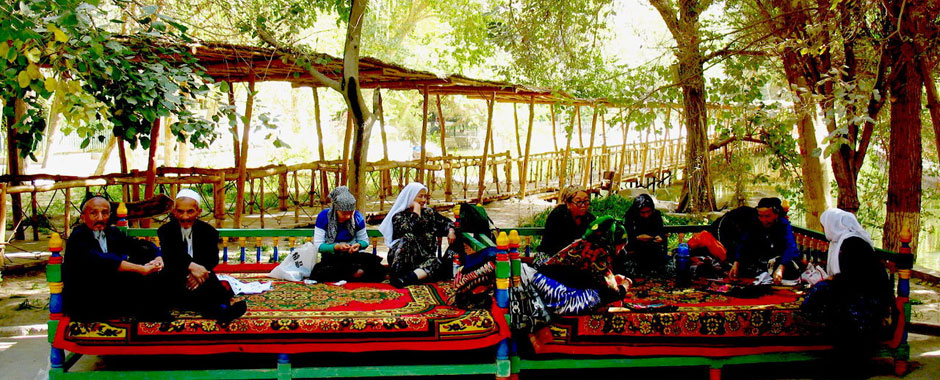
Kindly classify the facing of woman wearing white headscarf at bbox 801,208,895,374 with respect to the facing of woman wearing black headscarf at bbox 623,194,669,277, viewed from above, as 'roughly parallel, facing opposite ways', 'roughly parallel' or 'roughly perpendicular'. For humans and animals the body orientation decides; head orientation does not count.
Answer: roughly perpendicular

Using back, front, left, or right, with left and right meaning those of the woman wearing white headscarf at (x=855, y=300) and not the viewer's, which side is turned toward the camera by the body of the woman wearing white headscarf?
left

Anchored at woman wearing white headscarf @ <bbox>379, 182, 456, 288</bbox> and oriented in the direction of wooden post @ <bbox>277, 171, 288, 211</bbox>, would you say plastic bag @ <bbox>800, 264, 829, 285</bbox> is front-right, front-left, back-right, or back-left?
back-right

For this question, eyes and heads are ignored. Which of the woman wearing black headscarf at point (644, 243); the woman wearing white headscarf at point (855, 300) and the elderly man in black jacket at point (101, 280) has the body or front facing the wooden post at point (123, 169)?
the woman wearing white headscarf

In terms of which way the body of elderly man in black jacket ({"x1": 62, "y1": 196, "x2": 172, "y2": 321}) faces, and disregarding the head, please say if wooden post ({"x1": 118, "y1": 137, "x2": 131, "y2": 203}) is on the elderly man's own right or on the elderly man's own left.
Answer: on the elderly man's own left

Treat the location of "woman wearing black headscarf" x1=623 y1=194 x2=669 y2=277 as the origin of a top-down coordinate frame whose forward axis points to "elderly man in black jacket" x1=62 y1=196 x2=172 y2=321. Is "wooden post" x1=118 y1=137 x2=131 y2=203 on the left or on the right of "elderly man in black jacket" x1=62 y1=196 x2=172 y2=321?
right

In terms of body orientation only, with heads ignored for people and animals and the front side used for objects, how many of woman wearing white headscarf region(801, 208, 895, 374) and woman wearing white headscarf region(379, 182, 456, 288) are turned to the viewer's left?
1

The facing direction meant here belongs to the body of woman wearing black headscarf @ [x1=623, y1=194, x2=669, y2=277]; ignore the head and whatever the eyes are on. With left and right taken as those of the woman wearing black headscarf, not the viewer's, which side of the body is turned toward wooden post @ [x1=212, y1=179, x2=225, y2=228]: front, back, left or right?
right

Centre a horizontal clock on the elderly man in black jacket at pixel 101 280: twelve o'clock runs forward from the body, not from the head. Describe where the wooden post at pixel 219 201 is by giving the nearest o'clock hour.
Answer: The wooden post is roughly at 8 o'clock from the elderly man in black jacket.

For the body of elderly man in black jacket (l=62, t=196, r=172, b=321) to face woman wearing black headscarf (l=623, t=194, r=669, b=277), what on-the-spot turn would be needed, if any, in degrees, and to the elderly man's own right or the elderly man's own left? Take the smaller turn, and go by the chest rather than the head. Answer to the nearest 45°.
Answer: approximately 45° to the elderly man's own left

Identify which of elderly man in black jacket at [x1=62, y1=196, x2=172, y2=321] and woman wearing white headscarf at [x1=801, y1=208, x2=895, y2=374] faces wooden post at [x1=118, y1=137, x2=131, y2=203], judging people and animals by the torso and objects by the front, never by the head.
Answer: the woman wearing white headscarf

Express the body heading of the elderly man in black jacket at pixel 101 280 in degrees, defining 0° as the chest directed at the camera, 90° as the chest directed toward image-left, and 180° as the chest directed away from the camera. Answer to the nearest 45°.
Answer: approximately 315°

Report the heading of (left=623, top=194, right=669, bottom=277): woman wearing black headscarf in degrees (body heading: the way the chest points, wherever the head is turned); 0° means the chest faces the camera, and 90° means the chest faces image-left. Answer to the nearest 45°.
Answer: approximately 0°
